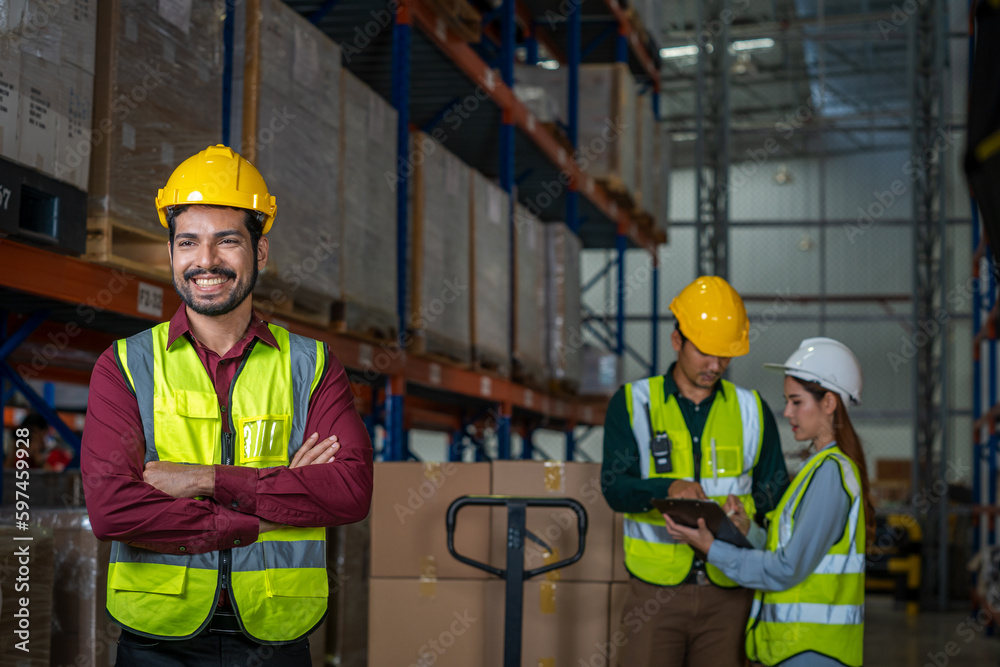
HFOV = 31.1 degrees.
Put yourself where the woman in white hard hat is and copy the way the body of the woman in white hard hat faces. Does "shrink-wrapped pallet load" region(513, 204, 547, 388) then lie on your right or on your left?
on your right

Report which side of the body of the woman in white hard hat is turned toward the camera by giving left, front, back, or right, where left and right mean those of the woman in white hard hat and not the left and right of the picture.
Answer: left

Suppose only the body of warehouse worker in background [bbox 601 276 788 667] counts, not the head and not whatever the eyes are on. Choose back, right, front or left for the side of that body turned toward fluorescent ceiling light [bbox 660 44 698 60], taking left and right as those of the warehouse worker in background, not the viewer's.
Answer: back

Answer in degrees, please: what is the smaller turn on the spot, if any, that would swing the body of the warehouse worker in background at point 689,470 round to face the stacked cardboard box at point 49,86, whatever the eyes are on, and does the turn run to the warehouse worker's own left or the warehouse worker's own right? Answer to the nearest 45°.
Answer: approximately 45° to the warehouse worker's own right

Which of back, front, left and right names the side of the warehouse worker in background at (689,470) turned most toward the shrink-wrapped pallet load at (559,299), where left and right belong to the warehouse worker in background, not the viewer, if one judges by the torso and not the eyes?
back

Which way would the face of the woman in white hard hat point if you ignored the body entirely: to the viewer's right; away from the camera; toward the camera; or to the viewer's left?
to the viewer's left

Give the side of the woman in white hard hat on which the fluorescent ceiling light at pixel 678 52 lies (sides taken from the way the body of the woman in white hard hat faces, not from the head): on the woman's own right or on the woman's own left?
on the woman's own right

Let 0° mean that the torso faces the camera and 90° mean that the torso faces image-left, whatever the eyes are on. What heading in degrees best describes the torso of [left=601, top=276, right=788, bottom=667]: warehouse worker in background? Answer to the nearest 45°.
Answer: approximately 0°

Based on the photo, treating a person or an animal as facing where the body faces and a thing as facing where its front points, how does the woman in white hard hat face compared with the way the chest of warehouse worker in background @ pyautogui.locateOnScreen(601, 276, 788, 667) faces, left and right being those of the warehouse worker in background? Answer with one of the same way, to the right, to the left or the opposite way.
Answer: to the right
